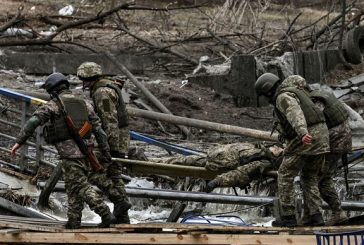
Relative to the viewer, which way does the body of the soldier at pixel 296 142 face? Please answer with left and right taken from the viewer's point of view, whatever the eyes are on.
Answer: facing to the left of the viewer

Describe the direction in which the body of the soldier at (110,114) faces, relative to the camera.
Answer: to the viewer's left

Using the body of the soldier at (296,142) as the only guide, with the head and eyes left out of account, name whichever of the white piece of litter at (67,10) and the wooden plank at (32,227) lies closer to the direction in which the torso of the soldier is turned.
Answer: the wooden plank

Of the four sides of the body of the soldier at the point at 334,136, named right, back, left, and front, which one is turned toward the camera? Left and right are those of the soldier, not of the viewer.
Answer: left

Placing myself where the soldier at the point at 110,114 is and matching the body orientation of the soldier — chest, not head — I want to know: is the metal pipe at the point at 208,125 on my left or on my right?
on my right

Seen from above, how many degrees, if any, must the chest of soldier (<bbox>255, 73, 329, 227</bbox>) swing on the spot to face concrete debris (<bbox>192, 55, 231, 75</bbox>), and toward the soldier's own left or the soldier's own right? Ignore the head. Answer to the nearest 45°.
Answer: approximately 90° to the soldier's own right
